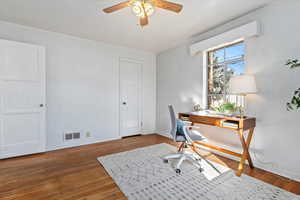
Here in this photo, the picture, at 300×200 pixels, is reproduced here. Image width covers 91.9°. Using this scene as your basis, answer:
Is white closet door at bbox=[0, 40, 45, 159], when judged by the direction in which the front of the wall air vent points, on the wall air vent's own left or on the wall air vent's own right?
on the wall air vent's own right

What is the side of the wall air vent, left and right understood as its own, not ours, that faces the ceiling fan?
front

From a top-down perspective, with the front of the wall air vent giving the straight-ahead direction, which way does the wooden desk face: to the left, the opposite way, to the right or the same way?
to the right

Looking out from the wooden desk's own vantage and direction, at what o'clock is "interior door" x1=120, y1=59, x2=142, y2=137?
The interior door is roughly at 2 o'clock from the wooden desk.

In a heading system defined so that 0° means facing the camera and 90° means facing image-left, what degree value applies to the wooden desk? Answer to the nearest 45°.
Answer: approximately 45°

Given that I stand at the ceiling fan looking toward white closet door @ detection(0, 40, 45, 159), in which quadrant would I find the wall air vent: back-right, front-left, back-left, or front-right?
front-right

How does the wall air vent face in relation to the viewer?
toward the camera

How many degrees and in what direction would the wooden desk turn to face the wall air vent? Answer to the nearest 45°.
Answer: approximately 45° to its right

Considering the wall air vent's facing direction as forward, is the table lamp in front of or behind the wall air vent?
in front

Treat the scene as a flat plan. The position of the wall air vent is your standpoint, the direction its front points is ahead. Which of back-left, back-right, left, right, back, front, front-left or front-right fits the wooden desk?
front-left

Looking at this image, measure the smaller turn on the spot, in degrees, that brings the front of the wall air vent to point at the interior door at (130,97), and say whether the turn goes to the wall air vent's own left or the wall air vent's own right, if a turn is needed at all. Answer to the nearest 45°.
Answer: approximately 90° to the wall air vent's own left

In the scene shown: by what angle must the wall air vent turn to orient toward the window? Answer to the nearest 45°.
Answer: approximately 45° to its left

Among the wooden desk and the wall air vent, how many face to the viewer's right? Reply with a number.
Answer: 0
